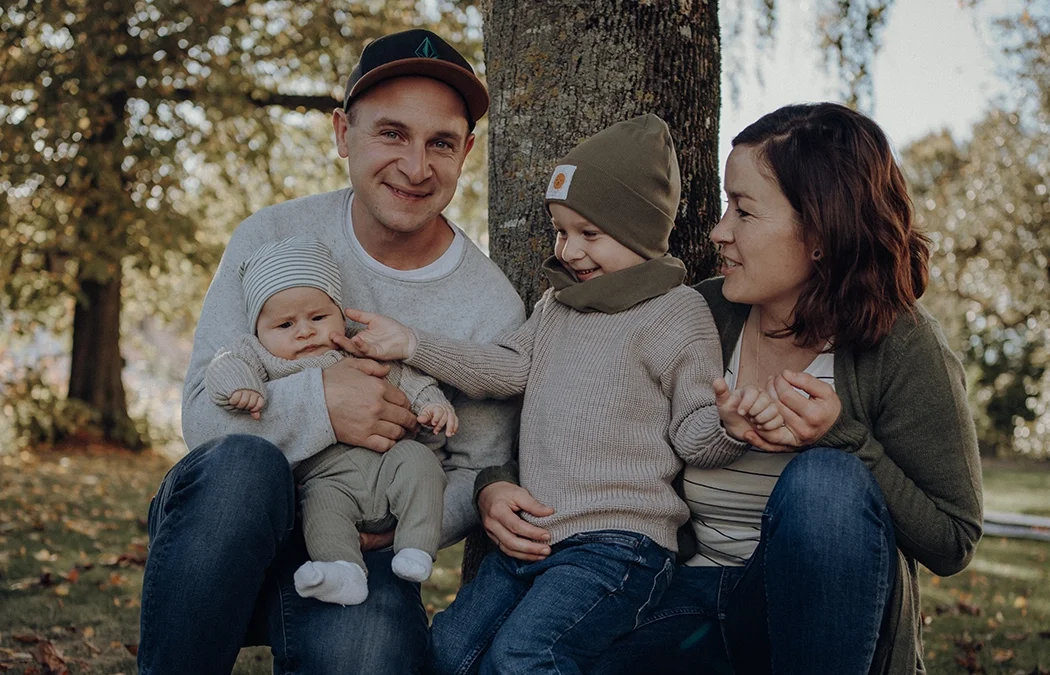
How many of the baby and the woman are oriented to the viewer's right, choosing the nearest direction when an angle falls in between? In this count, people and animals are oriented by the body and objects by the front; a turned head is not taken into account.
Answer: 0

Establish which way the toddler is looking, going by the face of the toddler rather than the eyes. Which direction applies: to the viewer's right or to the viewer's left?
to the viewer's left

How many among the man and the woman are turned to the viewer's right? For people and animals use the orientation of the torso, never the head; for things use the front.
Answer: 0

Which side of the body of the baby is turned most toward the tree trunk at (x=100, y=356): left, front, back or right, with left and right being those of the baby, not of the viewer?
back

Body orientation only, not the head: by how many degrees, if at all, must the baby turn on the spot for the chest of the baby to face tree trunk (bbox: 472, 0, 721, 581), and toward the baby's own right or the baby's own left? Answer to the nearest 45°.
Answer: approximately 135° to the baby's own left

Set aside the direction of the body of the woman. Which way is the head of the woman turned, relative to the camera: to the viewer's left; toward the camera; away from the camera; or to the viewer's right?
to the viewer's left

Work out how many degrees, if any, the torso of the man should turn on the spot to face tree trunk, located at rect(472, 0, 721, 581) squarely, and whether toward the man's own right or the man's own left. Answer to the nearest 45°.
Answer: approximately 135° to the man's own left

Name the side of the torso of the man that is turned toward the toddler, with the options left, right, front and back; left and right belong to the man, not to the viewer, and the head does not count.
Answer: left

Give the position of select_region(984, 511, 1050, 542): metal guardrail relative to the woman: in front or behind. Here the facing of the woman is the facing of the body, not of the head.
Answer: behind

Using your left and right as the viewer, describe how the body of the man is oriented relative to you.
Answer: facing the viewer

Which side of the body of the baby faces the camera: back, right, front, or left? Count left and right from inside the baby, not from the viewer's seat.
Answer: front

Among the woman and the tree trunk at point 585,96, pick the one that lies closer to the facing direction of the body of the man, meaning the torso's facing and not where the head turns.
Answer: the woman

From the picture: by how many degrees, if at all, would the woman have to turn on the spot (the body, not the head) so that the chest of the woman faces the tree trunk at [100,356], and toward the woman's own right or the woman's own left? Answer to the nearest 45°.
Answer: approximately 90° to the woman's own right
